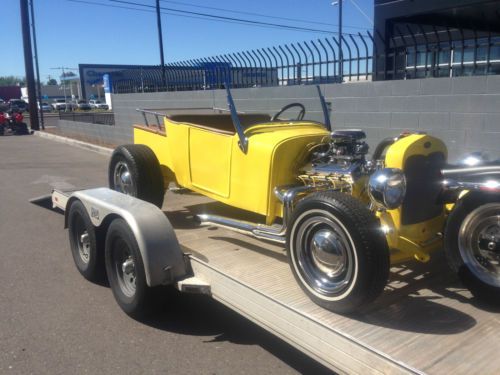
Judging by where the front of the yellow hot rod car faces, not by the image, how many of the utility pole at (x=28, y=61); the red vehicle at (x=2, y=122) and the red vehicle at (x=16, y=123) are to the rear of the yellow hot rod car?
3

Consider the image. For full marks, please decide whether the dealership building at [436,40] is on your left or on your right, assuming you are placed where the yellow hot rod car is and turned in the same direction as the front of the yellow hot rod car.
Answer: on your left

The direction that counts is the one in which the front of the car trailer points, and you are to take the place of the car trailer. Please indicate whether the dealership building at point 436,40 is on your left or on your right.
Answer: on your left

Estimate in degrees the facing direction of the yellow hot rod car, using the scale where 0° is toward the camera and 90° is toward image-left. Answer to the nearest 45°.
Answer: approximately 315°

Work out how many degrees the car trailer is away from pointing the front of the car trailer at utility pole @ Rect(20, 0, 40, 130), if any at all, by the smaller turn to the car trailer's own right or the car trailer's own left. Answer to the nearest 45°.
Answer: approximately 180°

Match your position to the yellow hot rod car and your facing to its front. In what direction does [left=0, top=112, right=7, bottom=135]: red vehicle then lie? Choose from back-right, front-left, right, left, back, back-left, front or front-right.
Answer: back

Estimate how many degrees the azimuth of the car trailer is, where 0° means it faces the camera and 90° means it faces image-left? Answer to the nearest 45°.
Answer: approximately 315°
